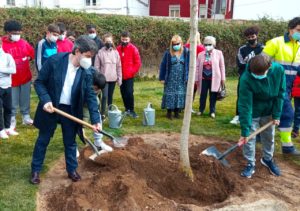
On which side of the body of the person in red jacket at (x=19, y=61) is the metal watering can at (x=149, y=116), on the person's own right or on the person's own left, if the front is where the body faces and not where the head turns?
on the person's own left

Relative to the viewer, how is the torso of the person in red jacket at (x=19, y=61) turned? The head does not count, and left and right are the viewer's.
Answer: facing the viewer

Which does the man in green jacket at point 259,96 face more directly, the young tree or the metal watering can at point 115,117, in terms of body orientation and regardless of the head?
the young tree

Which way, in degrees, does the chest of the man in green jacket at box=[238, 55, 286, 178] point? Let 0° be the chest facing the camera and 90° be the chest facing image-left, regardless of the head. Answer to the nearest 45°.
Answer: approximately 0°

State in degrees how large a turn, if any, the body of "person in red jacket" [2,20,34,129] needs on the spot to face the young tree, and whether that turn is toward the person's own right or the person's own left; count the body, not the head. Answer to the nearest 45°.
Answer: approximately 45° to the person's own left

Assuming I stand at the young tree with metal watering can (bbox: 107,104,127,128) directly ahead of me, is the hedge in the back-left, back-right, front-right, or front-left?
front-right

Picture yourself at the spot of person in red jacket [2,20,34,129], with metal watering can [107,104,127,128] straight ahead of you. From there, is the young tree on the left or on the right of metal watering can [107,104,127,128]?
right

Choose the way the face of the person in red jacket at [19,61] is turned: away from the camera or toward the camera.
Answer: toward the camera

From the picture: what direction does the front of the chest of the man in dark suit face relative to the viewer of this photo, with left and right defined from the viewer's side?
facing the viewer and to the right of the viewer

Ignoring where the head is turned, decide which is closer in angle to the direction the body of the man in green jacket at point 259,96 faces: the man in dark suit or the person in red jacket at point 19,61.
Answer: the man in dark suit

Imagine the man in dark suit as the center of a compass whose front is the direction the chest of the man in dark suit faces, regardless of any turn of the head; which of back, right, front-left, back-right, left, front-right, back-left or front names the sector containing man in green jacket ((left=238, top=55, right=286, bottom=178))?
front-left

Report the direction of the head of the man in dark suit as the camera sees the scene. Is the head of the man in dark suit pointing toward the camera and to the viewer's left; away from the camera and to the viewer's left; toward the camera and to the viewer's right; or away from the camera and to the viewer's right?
toward the camera and to the viewer's right

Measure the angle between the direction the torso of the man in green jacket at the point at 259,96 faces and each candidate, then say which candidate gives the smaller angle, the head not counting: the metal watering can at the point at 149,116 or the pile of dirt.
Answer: the pile of dirt
